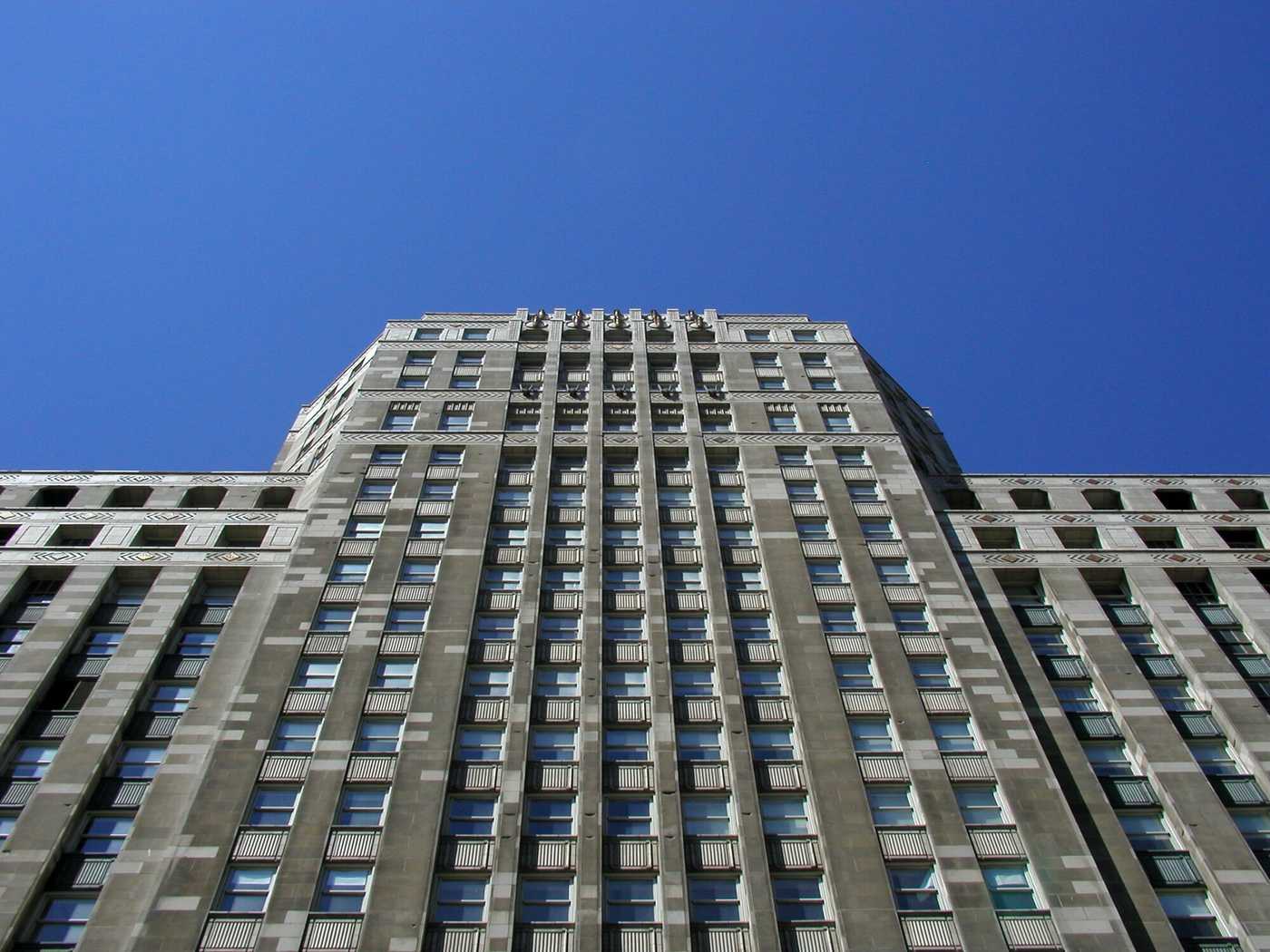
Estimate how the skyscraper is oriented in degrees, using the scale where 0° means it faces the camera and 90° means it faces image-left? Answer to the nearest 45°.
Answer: approximately 0°
